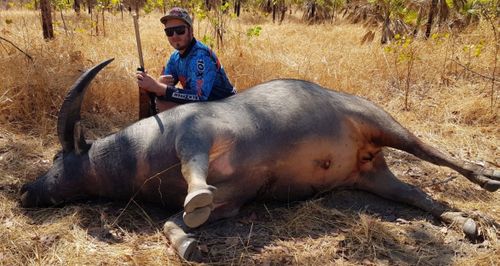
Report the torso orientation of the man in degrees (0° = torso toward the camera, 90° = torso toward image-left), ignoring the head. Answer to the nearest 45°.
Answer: approximately 45°

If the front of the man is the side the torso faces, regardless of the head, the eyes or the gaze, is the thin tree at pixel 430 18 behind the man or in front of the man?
behind

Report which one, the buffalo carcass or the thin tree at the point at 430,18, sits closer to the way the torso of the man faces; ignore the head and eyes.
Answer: the buffalo carcass
